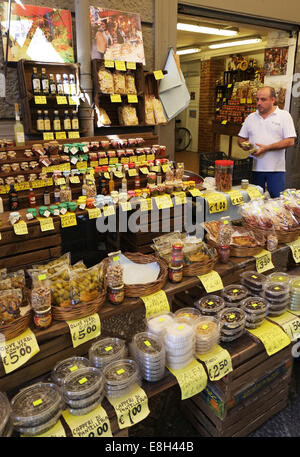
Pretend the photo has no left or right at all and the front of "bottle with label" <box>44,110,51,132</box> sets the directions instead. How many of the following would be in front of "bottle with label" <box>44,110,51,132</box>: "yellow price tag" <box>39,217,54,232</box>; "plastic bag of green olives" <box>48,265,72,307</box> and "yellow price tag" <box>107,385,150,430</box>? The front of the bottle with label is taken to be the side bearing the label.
3

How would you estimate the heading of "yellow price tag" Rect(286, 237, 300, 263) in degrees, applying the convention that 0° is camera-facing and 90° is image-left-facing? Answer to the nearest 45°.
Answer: approximately 0°

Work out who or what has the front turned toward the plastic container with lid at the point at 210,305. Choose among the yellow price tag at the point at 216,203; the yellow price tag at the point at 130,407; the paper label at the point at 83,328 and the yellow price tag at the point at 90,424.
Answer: the yellow price tag at the point at 216,203

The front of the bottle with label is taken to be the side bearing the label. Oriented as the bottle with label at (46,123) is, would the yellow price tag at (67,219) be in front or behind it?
in front

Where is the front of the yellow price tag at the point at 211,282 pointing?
toward the camera

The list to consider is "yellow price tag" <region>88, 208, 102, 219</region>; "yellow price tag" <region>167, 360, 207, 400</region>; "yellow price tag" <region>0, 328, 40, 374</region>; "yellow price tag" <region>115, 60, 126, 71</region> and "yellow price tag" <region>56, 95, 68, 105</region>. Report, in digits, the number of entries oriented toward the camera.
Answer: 5

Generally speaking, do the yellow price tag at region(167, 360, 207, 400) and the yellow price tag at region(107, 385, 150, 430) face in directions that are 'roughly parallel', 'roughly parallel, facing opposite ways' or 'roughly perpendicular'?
roughly parallel

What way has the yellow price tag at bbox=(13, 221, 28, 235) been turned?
toward the camera

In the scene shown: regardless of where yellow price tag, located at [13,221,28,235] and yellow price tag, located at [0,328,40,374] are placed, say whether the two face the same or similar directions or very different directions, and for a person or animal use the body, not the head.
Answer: same or similar directions

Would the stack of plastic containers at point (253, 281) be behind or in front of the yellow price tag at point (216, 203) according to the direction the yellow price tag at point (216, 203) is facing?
in front

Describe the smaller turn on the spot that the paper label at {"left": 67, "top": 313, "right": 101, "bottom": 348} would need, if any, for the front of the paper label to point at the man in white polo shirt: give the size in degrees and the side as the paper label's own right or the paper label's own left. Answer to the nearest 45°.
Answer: approximately 135° to the paper label's own left

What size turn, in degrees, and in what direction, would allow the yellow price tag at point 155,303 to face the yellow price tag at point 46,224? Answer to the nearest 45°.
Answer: approximately 135° to its right

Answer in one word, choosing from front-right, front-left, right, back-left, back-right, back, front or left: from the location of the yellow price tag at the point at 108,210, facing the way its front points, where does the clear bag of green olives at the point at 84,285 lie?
front

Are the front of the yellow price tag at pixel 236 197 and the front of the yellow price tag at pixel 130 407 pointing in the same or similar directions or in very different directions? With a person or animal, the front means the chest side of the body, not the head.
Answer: same or similar directions

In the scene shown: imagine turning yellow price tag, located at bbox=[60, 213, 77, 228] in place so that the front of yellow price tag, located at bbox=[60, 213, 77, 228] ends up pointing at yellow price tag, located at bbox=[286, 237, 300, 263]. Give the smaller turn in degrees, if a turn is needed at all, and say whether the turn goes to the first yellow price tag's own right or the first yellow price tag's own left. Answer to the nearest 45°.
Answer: approximately 45° to the first yellow price tag's own left

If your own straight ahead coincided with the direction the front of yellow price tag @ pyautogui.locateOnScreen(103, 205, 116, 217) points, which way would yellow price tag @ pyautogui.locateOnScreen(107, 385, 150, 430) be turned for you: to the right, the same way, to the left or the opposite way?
the same way

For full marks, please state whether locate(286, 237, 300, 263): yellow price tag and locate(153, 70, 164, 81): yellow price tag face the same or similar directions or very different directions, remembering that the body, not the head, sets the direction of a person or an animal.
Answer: same or similar directions

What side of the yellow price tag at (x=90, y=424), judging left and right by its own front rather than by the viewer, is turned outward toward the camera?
front
